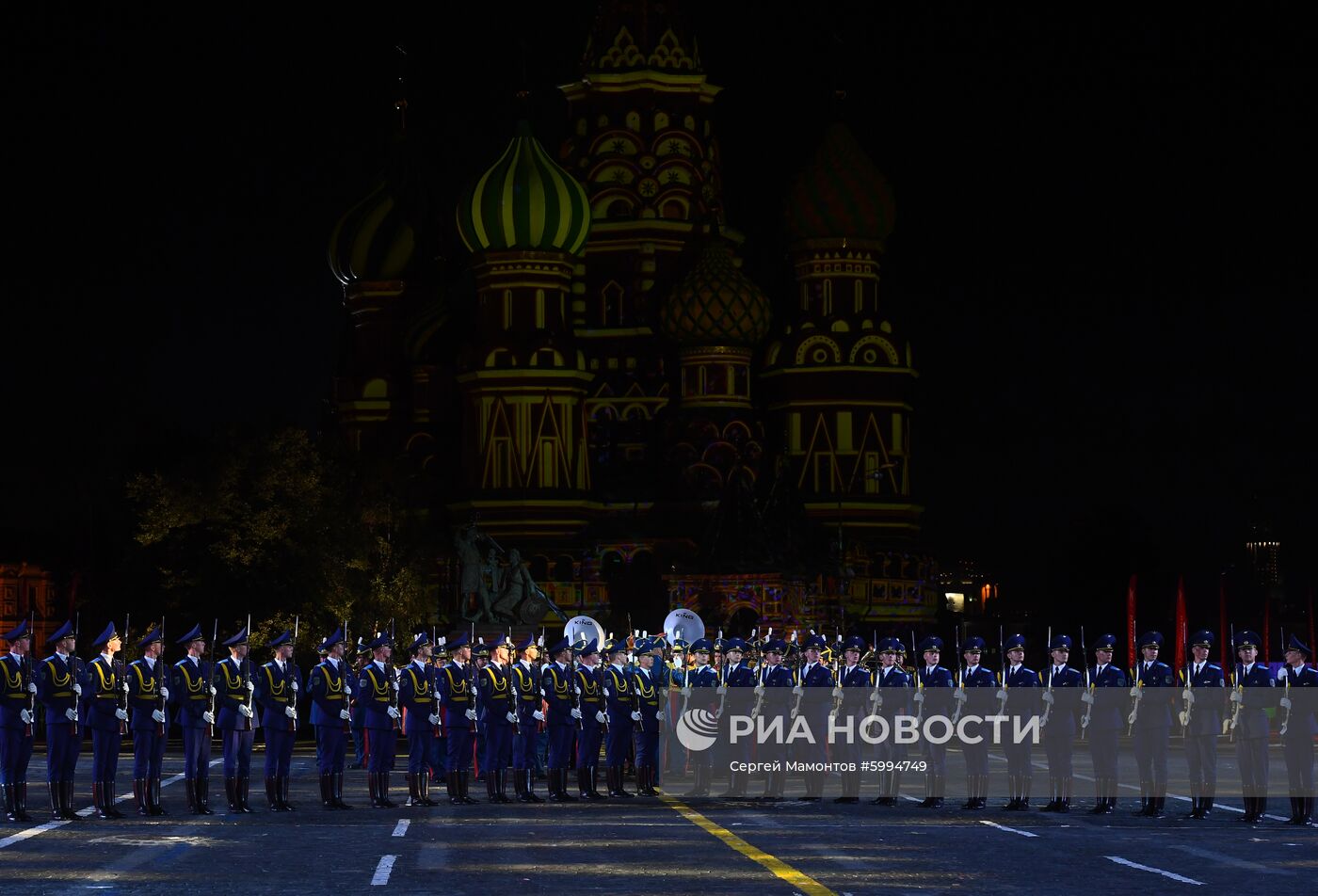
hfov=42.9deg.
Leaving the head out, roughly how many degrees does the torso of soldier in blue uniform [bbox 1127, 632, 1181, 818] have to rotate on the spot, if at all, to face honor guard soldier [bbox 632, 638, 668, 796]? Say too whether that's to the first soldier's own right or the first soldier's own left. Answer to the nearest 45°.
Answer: approximately 45° to the first soldier's own right

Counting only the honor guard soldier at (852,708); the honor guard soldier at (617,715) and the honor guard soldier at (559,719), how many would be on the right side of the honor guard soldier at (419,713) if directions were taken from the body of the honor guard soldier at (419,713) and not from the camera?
0

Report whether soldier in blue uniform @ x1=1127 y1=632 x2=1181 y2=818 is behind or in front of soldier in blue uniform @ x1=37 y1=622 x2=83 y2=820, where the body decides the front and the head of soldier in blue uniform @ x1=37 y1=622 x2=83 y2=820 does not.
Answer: in front

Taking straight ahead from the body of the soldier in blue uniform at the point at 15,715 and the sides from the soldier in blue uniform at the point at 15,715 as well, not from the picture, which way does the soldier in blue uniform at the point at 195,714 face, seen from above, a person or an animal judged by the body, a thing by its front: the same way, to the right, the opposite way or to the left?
the same way

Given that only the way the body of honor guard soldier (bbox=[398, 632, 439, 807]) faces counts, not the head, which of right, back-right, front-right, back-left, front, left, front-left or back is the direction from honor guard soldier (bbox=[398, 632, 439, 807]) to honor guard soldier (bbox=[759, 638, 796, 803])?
front-left

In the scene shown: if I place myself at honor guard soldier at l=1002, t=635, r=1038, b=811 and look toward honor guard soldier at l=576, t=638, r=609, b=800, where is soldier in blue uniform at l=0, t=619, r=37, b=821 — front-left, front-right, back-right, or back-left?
front-left

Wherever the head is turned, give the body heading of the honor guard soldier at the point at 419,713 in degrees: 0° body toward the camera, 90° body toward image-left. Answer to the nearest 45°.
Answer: approximately 315°

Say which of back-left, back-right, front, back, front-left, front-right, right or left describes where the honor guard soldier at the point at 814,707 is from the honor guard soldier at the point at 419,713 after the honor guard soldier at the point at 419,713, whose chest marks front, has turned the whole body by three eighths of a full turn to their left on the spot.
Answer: right

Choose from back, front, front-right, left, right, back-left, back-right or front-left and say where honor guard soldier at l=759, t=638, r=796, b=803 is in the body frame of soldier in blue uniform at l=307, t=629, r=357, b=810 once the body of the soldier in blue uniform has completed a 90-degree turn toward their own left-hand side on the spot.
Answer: front-right

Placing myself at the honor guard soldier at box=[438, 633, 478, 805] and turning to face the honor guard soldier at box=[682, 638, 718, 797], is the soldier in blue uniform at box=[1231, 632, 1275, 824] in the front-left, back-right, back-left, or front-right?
front-right

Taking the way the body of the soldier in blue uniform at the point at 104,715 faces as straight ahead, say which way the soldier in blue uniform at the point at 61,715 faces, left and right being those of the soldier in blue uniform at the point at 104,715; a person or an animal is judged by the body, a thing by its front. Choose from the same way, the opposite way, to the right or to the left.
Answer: the same way

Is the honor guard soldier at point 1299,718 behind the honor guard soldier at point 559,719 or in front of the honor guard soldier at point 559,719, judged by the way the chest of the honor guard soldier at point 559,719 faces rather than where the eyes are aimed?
in front

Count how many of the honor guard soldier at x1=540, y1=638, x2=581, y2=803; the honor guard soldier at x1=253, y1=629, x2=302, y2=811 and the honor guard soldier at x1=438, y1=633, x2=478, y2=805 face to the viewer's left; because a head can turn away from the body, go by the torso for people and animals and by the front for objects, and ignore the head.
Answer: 0

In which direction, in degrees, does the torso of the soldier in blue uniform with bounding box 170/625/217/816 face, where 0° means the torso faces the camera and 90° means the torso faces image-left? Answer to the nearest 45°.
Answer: approximately 315°

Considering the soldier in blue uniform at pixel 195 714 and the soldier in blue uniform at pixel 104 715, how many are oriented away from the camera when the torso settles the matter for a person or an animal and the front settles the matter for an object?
0

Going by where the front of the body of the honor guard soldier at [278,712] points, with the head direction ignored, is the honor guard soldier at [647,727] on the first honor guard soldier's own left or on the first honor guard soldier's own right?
on the first honor guard soldier's own left
